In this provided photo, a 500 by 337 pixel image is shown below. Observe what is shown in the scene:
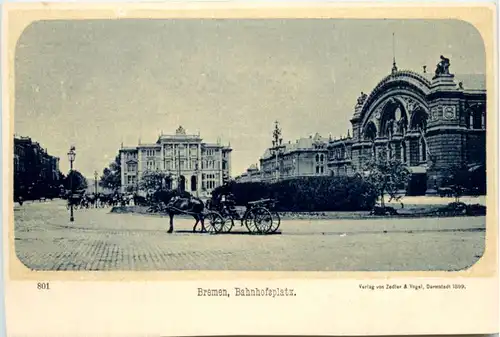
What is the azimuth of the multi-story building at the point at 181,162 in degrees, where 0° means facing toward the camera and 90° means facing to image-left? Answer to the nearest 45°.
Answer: approximately 0°

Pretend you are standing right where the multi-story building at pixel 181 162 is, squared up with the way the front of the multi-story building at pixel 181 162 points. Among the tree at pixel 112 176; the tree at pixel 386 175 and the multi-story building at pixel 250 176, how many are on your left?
2

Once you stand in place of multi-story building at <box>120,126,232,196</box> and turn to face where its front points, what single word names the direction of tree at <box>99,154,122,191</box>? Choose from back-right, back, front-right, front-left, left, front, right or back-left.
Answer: right

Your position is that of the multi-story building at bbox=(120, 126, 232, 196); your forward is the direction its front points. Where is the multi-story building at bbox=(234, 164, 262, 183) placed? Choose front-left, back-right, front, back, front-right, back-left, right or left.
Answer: left
